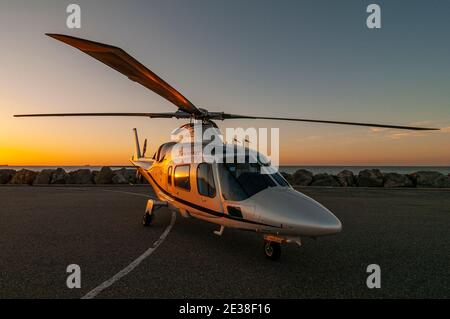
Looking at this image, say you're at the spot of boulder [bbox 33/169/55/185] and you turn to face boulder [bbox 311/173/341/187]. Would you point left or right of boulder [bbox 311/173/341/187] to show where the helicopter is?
right

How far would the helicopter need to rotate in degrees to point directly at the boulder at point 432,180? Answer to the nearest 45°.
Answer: approximately 90° to its left

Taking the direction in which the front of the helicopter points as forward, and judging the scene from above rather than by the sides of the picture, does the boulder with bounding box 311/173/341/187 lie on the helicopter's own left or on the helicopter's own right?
on the helicopter's own left

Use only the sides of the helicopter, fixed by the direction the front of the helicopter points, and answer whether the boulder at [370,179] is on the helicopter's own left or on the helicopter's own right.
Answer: on the helicopter's own left

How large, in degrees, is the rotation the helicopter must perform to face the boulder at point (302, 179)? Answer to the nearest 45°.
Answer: approximately 135° to its left

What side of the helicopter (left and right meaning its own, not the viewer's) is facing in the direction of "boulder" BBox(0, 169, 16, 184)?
back

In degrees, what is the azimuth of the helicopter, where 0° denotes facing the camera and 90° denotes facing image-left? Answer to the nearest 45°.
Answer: approximately 315°

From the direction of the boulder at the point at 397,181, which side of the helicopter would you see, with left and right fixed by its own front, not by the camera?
left
